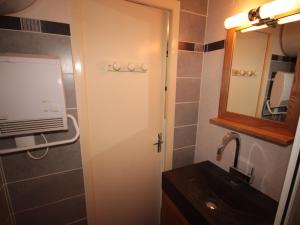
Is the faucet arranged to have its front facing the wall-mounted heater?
yes

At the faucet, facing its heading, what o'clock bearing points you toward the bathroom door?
The bathroom door is roughly at 1 o'clock from the faucet.

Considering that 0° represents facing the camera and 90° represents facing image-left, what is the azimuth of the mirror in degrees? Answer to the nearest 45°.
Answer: approximately 45°

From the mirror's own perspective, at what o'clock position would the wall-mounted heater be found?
The wall-mounted heater is roughly at 12 o'clock from the mirror.

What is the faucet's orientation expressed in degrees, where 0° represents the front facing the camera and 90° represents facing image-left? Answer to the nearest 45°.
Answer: approximately 45°

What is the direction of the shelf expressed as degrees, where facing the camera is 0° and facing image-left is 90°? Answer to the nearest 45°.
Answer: approximately 45°
